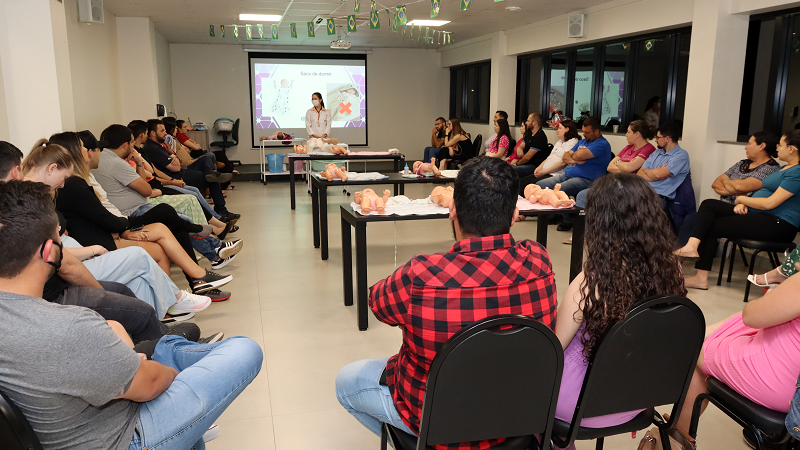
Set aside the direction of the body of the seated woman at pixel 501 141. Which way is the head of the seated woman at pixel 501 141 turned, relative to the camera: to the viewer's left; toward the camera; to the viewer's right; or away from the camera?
to the viewer's left

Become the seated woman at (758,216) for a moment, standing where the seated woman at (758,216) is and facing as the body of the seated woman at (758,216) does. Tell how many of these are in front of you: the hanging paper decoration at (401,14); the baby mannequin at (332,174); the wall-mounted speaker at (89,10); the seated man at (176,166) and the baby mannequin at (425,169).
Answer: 5

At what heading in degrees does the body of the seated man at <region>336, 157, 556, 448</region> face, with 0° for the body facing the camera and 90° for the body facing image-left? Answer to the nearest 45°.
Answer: approximately 135°

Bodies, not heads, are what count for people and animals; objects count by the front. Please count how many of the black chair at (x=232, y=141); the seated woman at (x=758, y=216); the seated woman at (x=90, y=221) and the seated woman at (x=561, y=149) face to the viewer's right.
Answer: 1

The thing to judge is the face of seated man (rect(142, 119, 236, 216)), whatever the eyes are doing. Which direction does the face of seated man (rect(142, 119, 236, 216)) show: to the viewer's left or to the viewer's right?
to the viewer's right

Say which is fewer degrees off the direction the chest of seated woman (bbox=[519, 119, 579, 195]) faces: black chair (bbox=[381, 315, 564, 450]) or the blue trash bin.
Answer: the blue trash bin

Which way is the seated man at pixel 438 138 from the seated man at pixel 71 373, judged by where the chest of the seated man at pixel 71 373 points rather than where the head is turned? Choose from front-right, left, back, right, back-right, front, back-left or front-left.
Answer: front

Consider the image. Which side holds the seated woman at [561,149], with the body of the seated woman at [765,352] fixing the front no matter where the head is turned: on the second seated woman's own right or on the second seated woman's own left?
on the second seated woman's own right

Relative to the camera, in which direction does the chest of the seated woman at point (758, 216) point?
to the viewer's left

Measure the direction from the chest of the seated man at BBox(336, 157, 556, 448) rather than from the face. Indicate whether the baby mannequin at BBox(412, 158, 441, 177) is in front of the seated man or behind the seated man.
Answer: in front

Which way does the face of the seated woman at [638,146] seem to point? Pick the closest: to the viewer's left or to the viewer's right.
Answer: to the viewer's left

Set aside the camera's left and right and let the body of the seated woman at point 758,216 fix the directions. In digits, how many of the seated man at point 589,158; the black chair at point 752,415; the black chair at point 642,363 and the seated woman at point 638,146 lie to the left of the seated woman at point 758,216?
2

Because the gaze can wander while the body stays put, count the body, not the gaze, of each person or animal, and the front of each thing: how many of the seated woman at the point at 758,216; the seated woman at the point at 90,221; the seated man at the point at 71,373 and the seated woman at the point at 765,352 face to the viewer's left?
2
